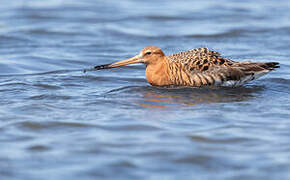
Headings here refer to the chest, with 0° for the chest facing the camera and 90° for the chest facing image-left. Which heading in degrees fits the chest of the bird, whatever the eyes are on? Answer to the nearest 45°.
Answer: approximately 90°
